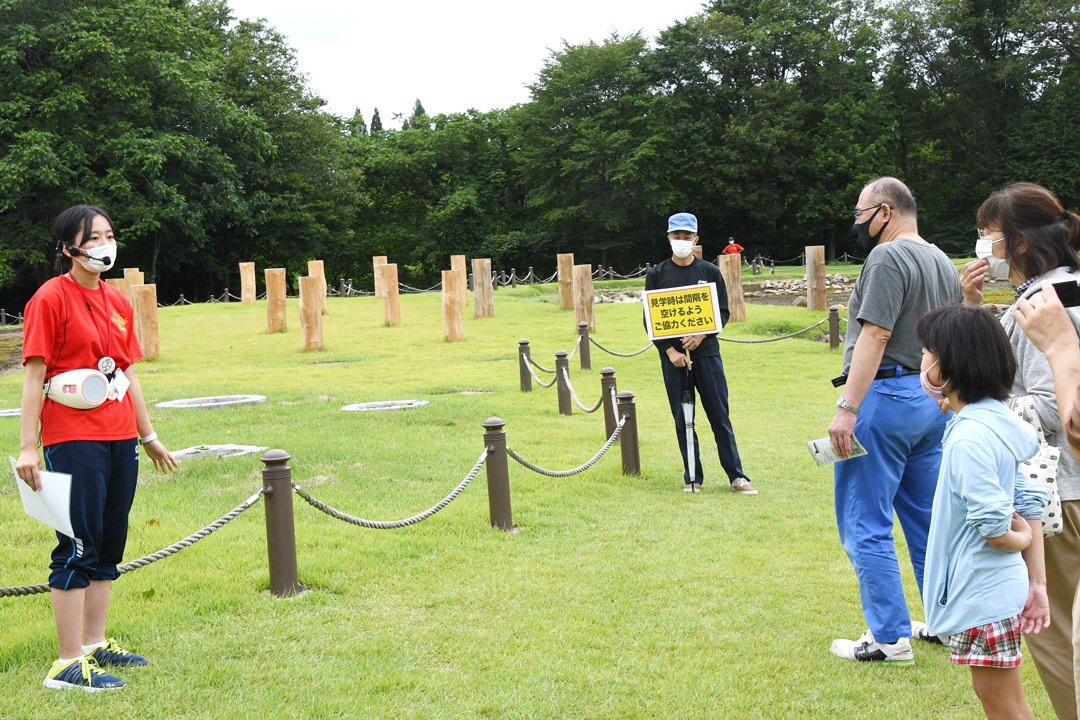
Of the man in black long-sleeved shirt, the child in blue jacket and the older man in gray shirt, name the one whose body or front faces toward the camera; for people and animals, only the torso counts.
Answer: the man in black long-sleeved shirt

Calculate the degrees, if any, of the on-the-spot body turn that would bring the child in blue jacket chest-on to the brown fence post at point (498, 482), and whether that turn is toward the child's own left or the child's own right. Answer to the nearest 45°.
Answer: approximately 45° to the child's own right

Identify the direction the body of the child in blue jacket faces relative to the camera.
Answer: to the viewer's left

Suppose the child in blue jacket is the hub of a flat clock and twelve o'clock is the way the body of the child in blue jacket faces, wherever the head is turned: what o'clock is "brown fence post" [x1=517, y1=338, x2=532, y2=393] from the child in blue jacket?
The brown fence post is roughly at 2 o'clock from the child in blue jacket.

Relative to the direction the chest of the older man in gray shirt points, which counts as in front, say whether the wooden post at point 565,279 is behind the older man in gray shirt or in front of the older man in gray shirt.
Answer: in front

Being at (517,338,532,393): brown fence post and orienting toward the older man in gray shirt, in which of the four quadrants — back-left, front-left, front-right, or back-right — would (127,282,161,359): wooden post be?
back-right

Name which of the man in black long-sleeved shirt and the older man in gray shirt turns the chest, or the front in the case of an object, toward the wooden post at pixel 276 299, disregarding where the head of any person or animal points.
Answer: the older man in gray shirt

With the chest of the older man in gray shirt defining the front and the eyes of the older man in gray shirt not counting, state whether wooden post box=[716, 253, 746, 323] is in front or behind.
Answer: in front

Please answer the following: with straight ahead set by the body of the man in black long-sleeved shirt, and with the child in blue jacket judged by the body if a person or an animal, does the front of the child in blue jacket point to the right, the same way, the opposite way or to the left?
to the right

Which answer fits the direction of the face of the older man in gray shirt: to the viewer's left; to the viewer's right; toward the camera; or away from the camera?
to the viewer's left

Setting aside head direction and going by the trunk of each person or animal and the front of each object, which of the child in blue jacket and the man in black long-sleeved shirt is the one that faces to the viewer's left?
the child in blue jacket

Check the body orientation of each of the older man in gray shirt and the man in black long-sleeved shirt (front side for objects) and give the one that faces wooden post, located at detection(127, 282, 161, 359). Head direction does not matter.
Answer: the older man in gray shirt

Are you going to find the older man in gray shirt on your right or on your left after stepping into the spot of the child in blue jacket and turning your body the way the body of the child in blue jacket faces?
on your right

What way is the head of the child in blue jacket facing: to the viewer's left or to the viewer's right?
to the viewer's left

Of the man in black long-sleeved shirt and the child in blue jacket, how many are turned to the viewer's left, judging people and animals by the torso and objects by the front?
1
